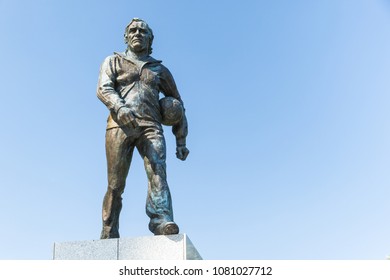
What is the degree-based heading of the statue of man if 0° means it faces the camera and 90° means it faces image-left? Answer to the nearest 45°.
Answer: approximately 0°
